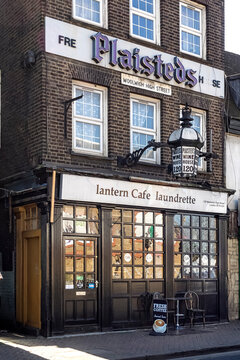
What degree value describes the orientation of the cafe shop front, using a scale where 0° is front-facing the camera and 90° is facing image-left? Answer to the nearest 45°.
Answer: approximately 315°
